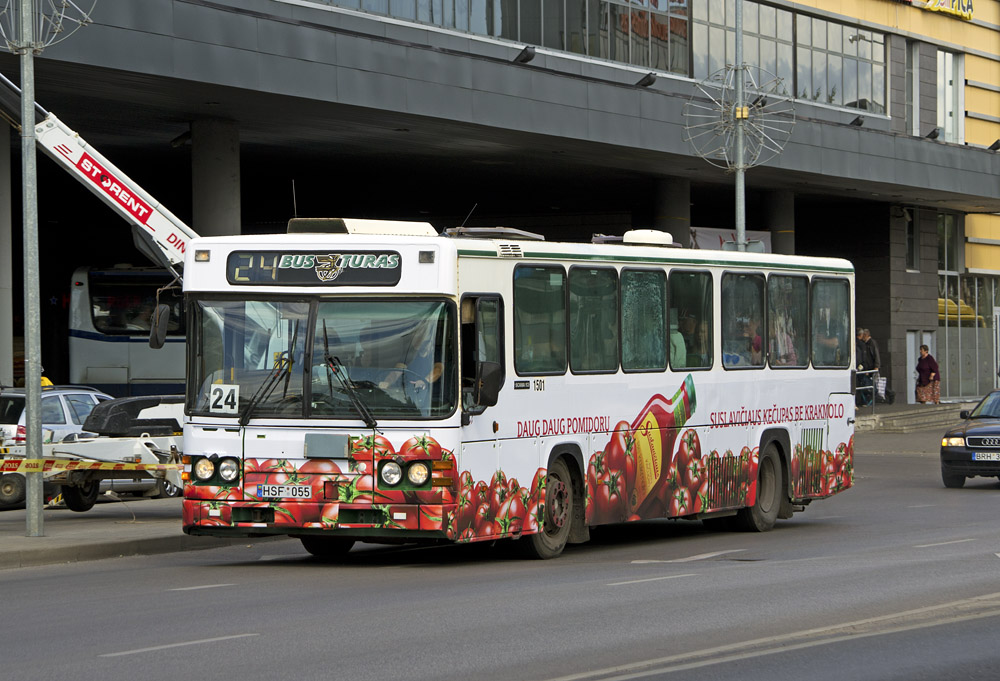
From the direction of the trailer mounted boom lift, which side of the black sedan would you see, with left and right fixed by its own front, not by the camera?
front

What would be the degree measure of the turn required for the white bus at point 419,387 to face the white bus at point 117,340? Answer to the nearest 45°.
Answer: approximately 135° to its right

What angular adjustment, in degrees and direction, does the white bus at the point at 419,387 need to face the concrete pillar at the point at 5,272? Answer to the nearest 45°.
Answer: approximately 90° to its right

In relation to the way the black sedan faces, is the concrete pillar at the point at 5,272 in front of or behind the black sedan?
in front

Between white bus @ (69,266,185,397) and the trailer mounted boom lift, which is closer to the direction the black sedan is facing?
the trailer mounted boom lift

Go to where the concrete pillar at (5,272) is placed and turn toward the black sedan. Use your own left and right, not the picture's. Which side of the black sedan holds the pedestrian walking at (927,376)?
left

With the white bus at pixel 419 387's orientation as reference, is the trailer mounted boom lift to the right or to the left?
on its right

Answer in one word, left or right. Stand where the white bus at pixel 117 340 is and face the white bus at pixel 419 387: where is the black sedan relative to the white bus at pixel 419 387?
left

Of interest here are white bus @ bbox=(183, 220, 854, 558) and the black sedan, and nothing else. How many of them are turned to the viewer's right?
0

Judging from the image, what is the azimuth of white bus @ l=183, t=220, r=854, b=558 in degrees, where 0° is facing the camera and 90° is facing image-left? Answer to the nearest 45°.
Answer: approximately 45°

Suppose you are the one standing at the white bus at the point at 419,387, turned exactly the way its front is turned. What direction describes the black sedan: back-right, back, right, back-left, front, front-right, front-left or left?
back

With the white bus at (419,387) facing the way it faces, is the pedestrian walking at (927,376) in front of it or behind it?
behind
